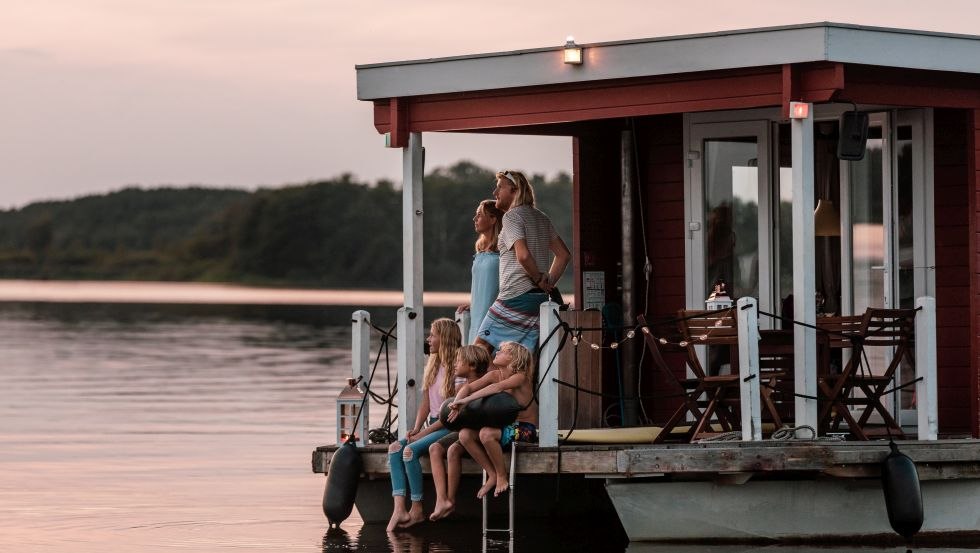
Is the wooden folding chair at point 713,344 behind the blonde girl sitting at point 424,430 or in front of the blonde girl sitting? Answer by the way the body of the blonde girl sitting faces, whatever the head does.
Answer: behind

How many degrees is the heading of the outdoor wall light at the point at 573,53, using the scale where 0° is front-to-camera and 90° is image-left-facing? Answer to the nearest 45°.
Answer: approximately 45°

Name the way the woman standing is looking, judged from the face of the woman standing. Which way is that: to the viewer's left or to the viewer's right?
to the viewer's left

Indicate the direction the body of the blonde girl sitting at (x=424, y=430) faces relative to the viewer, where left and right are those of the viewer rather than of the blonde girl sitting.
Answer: facing to the left of the viewer

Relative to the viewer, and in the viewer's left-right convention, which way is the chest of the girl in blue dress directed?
facing to the left of the viewer

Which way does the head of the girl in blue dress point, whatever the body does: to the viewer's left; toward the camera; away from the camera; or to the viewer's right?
to the viewer's left

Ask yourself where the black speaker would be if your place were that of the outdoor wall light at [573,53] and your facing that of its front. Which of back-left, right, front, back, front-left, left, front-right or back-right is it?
back-left

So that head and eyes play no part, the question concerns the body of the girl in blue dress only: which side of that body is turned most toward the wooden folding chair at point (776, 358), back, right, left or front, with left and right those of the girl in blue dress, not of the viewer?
back

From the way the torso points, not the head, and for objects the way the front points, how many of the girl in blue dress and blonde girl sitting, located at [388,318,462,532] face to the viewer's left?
2

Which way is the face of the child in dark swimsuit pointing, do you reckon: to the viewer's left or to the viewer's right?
to the viewer's left

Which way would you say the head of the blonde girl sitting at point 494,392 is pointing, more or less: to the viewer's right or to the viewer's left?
to the viewer's left
